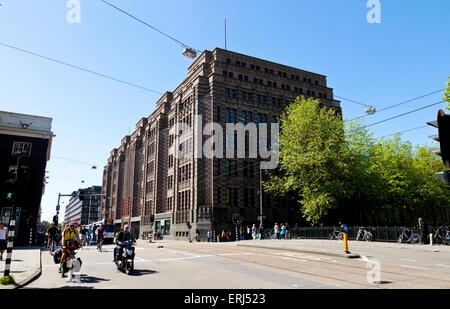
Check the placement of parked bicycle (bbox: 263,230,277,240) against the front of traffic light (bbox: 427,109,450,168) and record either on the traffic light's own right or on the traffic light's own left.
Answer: on the traffic light's own right

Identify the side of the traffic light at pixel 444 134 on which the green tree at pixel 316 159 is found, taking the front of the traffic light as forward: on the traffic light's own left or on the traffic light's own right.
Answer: on the traffic light's own right

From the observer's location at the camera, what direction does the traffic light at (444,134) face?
facing to the left of the viewer

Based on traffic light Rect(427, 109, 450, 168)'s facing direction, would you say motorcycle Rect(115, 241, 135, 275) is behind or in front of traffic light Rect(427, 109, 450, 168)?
in front

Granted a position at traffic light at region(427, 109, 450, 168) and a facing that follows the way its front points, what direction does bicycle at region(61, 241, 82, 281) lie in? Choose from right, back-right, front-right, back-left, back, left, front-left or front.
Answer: front

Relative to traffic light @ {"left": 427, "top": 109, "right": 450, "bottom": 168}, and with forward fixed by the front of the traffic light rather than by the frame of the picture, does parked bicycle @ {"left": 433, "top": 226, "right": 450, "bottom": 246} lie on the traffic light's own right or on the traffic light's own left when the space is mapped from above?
on the traffic light's own right

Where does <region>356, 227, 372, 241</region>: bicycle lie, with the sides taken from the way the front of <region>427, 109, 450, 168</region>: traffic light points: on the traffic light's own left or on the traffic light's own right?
on the traffic light's own right

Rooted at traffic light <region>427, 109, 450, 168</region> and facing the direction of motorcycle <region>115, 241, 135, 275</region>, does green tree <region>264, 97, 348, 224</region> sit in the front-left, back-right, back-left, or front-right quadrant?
front-right
